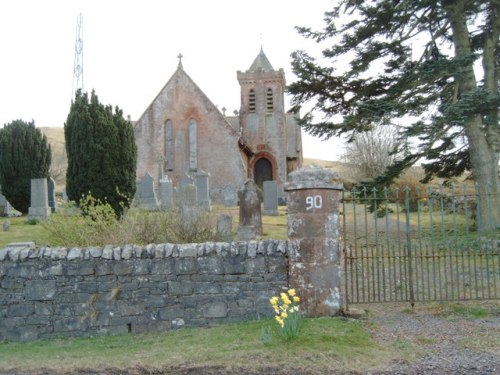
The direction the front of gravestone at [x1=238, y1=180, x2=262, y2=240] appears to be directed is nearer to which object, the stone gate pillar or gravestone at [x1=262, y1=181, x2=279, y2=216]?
the stone gate pillar

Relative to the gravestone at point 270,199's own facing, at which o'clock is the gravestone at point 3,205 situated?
the gravestone at point 3,205 is roughly at 3 o'clock from the gravestone at point 270,199.

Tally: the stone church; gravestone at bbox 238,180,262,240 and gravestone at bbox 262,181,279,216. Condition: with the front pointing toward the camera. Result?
3

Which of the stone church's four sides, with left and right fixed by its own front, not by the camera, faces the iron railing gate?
front

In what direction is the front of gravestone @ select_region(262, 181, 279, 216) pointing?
toward the camera

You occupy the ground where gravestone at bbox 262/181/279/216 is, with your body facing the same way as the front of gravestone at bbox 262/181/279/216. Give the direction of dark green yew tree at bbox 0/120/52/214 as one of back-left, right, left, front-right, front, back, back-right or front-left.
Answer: right

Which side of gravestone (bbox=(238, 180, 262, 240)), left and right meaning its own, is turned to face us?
front

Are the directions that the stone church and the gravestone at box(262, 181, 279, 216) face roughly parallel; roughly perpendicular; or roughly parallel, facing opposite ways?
roughly parallel

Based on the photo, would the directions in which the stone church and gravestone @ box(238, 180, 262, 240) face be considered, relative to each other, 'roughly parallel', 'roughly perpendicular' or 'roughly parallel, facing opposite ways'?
roughly parallel

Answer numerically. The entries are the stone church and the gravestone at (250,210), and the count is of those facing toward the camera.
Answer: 2

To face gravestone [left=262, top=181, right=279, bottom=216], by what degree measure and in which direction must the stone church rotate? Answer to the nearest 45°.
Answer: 0° — it already faces it
